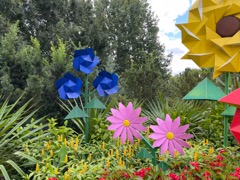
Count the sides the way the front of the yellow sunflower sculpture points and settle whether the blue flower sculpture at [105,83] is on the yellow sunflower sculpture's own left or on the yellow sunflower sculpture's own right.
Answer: on the yellow sunflower sculpture's own right

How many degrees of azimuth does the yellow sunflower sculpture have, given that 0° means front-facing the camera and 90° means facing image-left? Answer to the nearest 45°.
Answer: approximately 0°

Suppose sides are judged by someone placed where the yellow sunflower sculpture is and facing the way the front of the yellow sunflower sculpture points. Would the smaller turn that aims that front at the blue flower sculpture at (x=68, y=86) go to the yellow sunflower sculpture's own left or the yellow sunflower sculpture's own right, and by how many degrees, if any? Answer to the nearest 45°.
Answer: approximately 90° to the yellow sunflower sculpture's own right

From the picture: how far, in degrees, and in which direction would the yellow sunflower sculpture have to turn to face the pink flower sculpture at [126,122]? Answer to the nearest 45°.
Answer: approximately 45° to its right

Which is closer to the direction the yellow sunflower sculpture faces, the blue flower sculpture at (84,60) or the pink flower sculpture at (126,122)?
the pink flower sculpture

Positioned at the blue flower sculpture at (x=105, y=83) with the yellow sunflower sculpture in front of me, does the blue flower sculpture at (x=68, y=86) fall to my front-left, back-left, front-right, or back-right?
back-right

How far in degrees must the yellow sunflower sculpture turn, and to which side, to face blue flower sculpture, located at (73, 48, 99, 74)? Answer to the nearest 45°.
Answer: approximately 90° to its right

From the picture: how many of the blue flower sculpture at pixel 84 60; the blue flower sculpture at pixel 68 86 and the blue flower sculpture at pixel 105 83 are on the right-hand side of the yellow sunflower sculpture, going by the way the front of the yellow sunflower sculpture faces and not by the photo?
3
